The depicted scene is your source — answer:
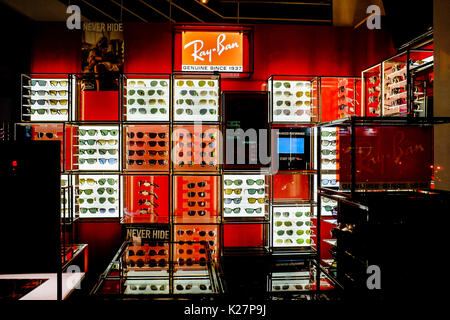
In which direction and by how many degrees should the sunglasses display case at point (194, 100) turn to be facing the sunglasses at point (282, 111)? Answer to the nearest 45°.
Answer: approximately 90° to its left

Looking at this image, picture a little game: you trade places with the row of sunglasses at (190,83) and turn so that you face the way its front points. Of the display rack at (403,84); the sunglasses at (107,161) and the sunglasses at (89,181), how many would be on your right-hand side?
2

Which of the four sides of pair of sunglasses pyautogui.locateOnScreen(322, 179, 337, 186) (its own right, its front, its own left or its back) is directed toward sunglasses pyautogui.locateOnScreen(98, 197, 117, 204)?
right

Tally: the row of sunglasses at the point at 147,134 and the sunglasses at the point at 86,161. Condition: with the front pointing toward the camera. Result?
2

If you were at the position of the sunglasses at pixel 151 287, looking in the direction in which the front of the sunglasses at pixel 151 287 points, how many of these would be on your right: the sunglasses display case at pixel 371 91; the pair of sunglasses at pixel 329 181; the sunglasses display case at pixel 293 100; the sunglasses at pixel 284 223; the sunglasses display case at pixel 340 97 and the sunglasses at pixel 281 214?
0

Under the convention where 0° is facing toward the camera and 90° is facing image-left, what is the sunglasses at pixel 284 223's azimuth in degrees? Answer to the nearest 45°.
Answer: approximately 0°

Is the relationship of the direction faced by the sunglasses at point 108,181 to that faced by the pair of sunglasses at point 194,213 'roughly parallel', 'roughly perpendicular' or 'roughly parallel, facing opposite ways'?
roughly parallel

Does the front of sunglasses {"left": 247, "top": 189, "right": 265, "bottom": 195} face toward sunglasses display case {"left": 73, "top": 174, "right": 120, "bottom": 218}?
no

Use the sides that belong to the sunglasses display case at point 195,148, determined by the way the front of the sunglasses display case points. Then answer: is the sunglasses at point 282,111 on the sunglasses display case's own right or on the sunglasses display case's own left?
on the sunglasses display case's own left

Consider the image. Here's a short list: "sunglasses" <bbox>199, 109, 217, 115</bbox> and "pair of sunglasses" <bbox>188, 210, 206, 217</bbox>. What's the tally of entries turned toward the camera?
2

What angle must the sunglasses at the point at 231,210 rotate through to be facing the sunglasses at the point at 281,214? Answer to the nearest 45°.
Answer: approximately 90° to its left

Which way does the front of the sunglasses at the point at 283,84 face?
toward the camera

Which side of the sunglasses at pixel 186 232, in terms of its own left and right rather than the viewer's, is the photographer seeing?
front

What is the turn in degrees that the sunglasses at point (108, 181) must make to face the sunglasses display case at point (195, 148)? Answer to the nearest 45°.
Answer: approximately 90° to its left

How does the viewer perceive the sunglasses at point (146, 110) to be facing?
facing the viewer

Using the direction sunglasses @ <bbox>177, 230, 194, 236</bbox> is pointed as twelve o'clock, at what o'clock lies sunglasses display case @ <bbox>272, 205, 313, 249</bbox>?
The sunglasses display case is roughly at 9 o'clock from the sunglasses.
